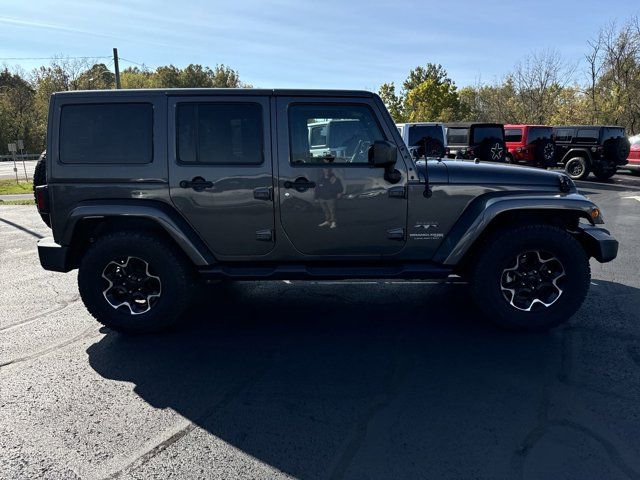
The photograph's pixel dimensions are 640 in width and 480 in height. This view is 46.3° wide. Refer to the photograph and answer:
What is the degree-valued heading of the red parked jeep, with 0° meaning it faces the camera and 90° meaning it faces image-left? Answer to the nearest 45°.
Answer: approximately 135°

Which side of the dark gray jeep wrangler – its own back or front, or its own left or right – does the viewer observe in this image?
right

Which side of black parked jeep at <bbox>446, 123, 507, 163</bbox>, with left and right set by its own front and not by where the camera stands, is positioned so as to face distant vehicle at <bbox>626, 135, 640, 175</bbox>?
right

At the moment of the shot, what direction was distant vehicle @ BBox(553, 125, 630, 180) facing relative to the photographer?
facing away from the viewer and to the left of the viewer

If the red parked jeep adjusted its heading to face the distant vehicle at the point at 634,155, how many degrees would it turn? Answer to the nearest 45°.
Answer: approximately 135° to its right

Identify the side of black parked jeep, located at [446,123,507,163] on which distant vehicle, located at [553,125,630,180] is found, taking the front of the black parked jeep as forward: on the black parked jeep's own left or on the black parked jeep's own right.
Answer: on the black parked jeep's own right

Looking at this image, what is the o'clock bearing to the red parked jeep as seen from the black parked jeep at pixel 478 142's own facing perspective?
The red parked jeep is roughly at 3 o'clock from the black parked jeep.

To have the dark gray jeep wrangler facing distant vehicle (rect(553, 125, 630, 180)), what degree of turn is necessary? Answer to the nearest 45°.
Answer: approximately 45° to its left

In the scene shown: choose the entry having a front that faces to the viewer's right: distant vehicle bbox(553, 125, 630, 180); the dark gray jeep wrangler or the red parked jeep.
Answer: the dark gray jeep wrangler

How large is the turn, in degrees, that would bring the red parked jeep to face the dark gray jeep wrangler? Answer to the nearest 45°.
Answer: approximately 135° to its left

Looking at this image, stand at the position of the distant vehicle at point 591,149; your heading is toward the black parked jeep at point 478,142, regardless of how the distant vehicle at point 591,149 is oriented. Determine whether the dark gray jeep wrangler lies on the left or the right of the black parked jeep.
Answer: left

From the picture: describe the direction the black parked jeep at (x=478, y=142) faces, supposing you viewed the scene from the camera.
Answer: facing away from the viewer and to the left of the viewer
